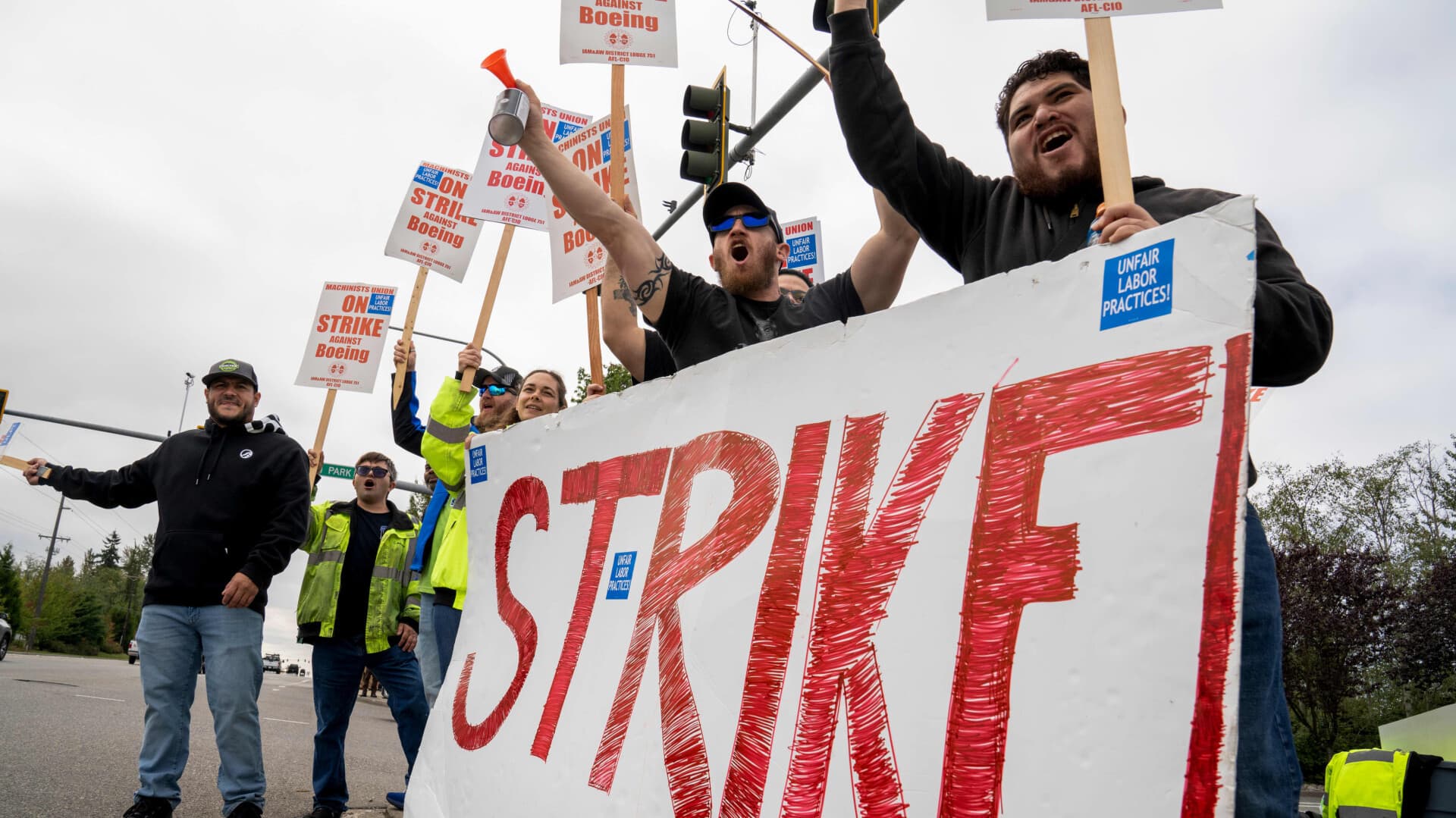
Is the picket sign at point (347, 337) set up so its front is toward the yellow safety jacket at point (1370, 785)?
no

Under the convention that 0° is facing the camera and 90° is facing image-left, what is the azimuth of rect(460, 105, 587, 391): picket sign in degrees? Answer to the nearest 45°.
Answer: approximately 0°

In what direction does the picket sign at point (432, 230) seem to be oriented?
toward the camera

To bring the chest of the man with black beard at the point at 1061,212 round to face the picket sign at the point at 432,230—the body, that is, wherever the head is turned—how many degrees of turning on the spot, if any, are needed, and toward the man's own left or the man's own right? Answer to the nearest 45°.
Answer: approximately 90° to the man's own right

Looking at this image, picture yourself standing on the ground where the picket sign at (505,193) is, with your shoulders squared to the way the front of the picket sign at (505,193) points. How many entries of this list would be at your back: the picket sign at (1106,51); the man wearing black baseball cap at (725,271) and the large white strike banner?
0

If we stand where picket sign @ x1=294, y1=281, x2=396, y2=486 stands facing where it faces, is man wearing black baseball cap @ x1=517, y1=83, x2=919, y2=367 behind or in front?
in front

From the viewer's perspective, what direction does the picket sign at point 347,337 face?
toward the camera

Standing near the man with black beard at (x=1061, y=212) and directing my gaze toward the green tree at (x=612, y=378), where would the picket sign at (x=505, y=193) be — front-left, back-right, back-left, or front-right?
front-left

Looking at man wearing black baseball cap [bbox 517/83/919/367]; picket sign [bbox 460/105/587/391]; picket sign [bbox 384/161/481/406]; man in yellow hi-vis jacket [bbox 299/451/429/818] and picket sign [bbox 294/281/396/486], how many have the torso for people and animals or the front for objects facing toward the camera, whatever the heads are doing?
5

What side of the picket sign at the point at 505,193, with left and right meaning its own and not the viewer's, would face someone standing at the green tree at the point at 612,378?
back

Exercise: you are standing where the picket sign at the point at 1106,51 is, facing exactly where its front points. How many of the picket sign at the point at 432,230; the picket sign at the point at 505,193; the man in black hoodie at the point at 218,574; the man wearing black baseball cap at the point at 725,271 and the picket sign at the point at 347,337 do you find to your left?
0

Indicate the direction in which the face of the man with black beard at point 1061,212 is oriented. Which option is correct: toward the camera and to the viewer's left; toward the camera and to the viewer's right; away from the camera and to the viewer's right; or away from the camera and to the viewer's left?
toward the camera and to the viewer's left

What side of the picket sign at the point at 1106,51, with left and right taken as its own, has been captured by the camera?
front

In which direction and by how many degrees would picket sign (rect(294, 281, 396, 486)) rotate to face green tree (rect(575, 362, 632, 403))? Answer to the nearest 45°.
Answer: approximately 180°

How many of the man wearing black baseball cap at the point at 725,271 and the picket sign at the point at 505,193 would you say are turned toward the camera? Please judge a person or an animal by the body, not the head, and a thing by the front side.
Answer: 2

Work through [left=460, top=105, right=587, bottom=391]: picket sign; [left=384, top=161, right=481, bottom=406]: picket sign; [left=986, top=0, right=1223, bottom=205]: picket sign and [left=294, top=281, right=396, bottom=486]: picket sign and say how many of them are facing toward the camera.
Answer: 4
